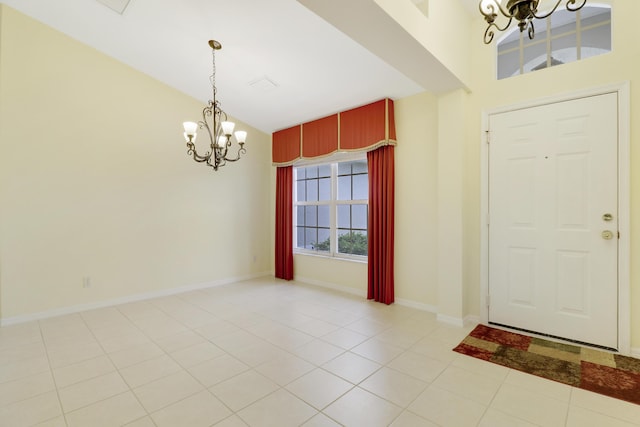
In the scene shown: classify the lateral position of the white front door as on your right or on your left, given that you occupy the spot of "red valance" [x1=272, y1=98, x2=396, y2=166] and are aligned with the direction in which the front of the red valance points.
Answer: on your left

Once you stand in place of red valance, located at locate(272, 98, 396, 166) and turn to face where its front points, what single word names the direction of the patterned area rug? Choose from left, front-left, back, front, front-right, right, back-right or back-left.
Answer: left

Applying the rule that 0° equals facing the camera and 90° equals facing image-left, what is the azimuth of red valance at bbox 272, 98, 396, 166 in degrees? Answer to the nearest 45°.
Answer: approximately 45°
